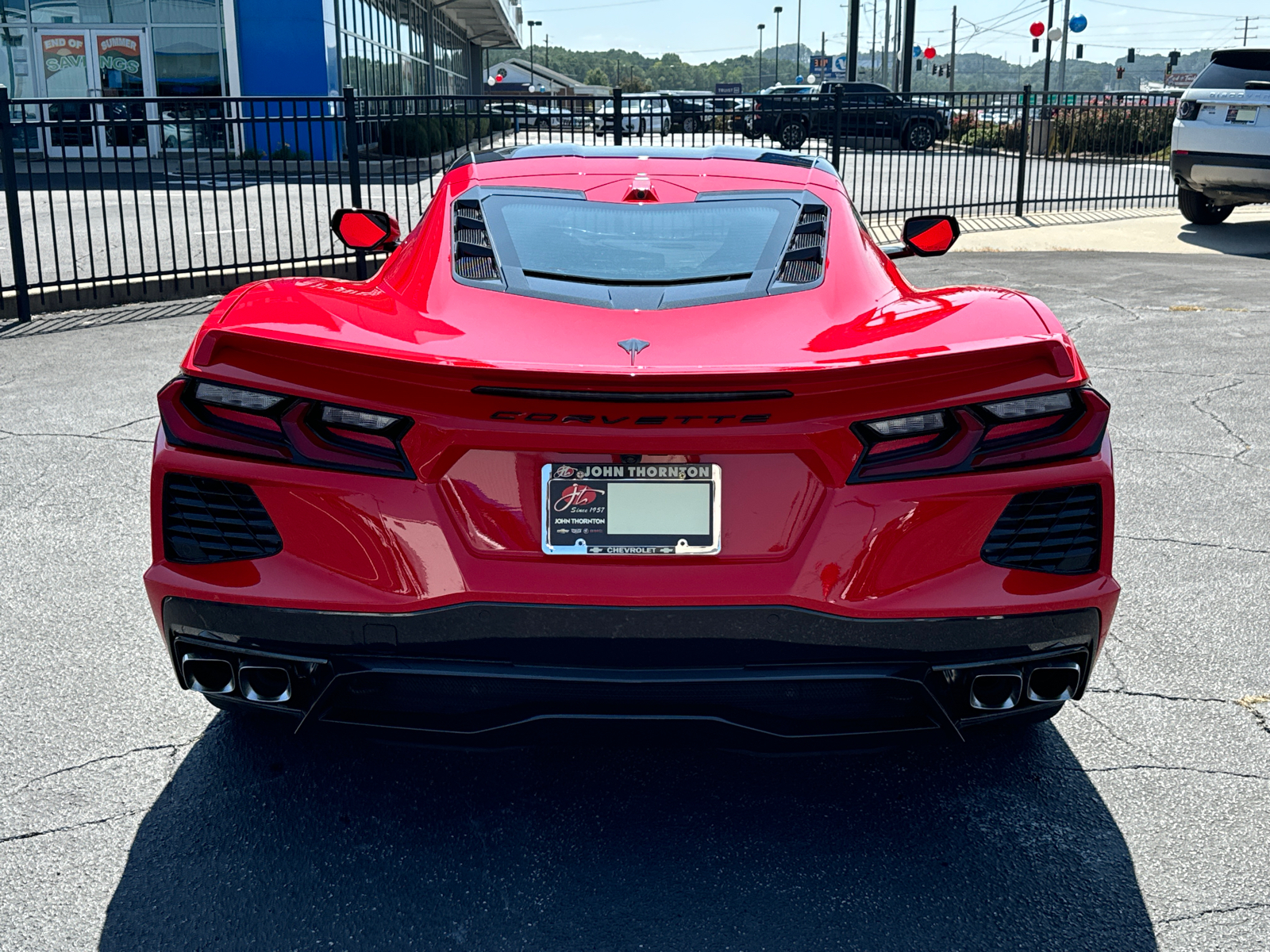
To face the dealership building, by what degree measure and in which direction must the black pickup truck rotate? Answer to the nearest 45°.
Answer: approximately 135° to its left

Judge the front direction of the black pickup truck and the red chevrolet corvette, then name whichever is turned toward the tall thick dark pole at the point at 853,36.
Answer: the red chevrolet corvette

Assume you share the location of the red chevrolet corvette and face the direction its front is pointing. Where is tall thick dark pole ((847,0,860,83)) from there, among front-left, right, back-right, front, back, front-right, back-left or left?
front

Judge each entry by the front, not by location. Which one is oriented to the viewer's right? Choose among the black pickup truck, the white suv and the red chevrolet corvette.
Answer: the black pickup truck

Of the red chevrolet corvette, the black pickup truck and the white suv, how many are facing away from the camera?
2

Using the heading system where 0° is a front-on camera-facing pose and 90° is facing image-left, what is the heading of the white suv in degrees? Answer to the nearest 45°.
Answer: approximately 180°

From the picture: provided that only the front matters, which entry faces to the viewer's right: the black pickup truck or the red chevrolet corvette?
the black pickup truck

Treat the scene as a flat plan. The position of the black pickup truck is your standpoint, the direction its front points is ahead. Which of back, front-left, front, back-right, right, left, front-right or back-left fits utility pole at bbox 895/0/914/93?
left

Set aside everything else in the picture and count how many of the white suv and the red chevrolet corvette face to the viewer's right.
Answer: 0

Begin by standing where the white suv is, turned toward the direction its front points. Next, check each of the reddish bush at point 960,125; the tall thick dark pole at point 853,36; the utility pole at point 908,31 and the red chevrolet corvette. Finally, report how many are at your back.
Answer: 1

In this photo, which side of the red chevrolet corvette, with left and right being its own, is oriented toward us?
back

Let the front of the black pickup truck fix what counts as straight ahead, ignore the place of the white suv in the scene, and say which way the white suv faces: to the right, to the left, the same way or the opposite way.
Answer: to the left

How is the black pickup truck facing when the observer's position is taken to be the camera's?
facing to the right of the viewer

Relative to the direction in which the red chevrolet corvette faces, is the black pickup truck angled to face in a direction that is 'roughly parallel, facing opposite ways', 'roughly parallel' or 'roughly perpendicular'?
roughly perpendicular
